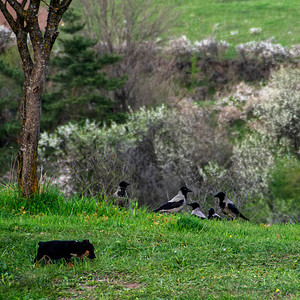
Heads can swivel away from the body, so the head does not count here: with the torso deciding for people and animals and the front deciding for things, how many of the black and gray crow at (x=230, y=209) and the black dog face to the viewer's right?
1

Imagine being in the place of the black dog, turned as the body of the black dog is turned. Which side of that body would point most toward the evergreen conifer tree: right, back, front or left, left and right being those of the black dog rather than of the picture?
left

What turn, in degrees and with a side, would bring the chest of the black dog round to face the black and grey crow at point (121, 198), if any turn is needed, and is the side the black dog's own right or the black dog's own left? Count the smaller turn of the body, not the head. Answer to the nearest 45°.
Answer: approximately 90° to the black dog's own left

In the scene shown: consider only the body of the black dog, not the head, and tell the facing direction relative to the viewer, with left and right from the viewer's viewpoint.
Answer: facing to the right of the viewer

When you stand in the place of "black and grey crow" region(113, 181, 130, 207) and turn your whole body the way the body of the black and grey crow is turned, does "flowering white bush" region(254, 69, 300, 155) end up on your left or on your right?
on your left

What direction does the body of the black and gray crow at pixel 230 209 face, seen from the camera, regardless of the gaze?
to the viewer's left

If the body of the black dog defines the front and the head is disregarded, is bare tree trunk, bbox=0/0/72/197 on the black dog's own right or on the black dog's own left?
on the black dog's own left
